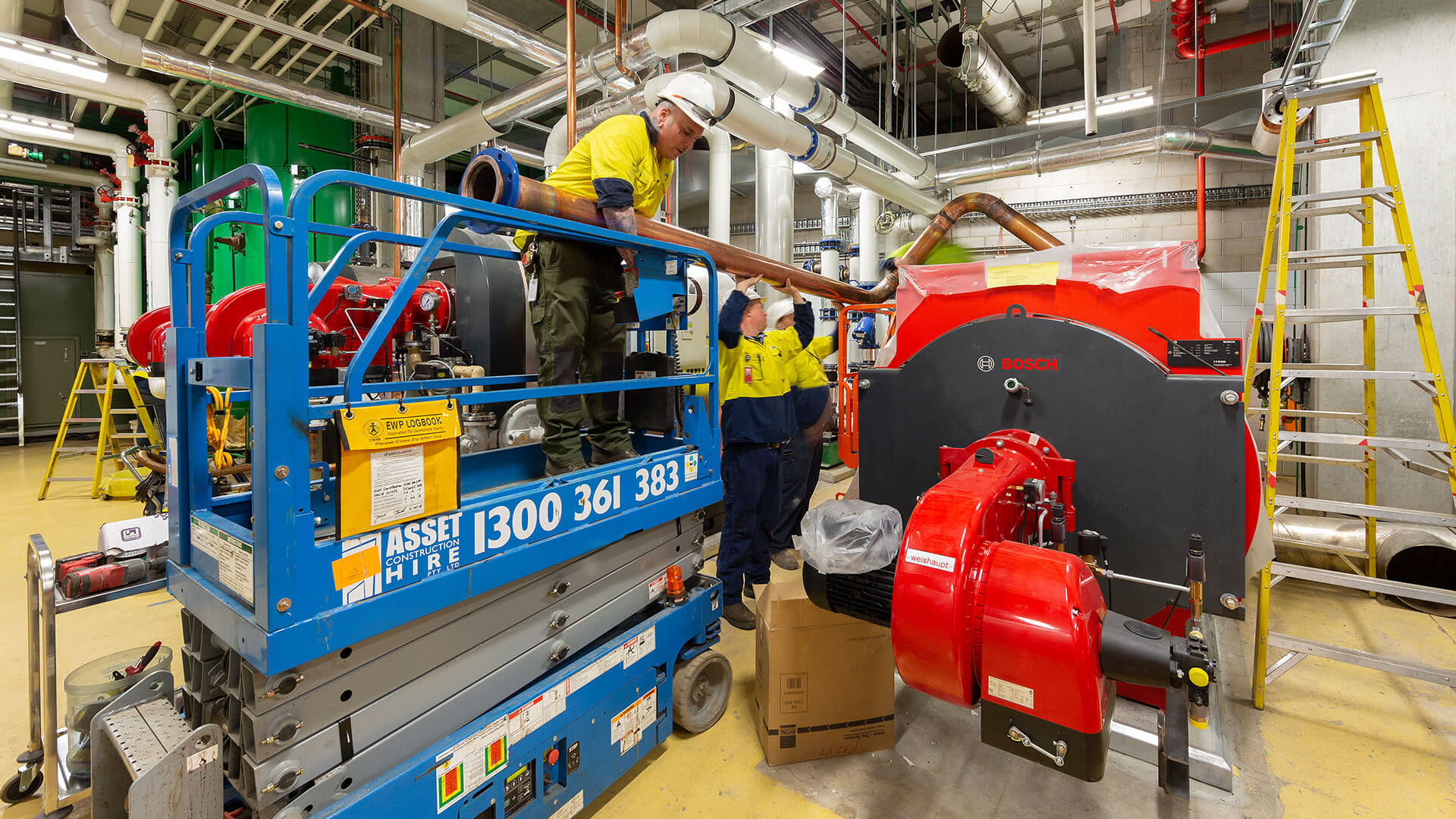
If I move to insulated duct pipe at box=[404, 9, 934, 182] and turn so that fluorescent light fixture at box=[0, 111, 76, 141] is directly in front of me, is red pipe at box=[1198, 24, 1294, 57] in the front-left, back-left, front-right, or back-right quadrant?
back-right

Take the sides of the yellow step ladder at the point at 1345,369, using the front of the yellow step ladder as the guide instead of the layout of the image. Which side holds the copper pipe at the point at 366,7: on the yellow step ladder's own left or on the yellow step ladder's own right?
on the yellow step ladder's own right

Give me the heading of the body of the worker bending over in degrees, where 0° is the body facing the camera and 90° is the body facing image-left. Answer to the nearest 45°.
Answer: approximately 315°

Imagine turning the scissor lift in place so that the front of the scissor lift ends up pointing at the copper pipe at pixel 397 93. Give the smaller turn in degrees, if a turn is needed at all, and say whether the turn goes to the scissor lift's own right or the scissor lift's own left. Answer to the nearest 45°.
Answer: approximately 45° to the scissor lift's own left

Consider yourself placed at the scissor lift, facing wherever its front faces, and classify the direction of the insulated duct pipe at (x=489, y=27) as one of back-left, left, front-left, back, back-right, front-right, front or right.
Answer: front-left
